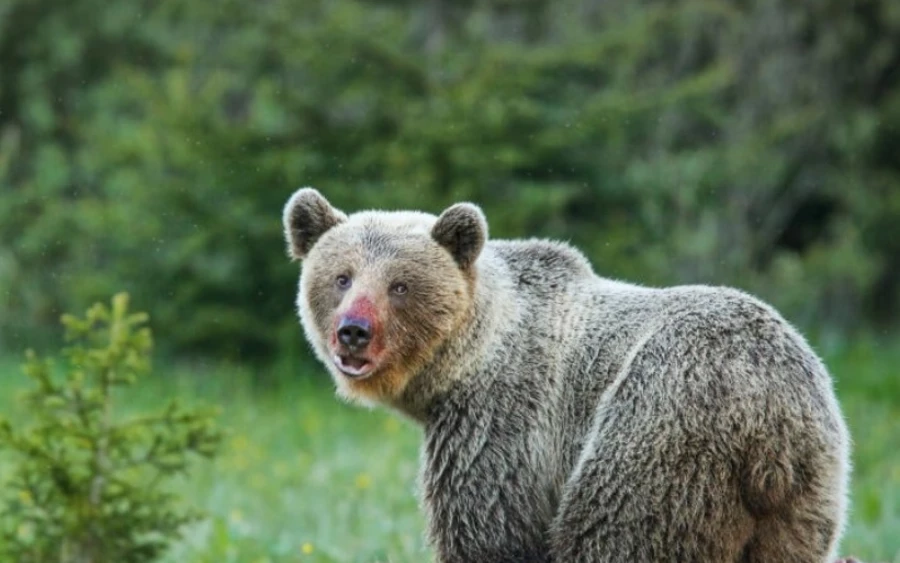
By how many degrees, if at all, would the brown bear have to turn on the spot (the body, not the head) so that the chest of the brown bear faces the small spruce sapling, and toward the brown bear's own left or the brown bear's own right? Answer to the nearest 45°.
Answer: approximately 45° to the brown bear's own left

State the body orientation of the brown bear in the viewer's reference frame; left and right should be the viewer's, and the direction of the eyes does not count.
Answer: facing away from the viewer and to the left of the viewer
